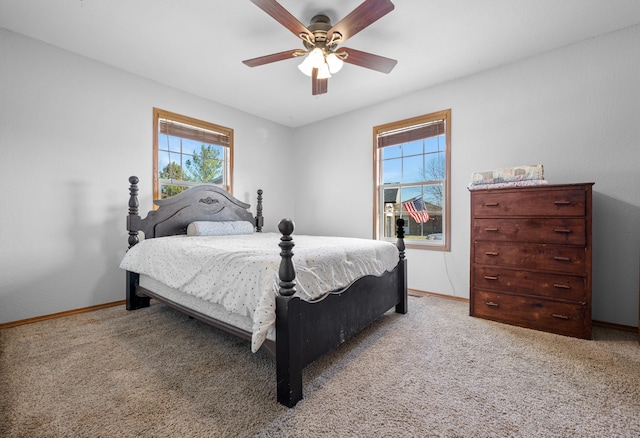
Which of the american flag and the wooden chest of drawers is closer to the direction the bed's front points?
the wooden chest of drawers

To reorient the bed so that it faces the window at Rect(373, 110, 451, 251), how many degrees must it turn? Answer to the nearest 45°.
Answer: approximately 90° to its left

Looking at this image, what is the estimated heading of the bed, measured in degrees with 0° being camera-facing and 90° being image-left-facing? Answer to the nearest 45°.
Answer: approximately 315°

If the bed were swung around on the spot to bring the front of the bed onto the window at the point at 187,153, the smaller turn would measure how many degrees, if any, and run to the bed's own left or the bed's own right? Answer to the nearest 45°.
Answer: approximately 180°

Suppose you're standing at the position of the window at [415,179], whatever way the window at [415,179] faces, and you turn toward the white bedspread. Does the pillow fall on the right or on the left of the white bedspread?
right

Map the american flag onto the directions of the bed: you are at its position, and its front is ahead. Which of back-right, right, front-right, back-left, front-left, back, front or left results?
left
